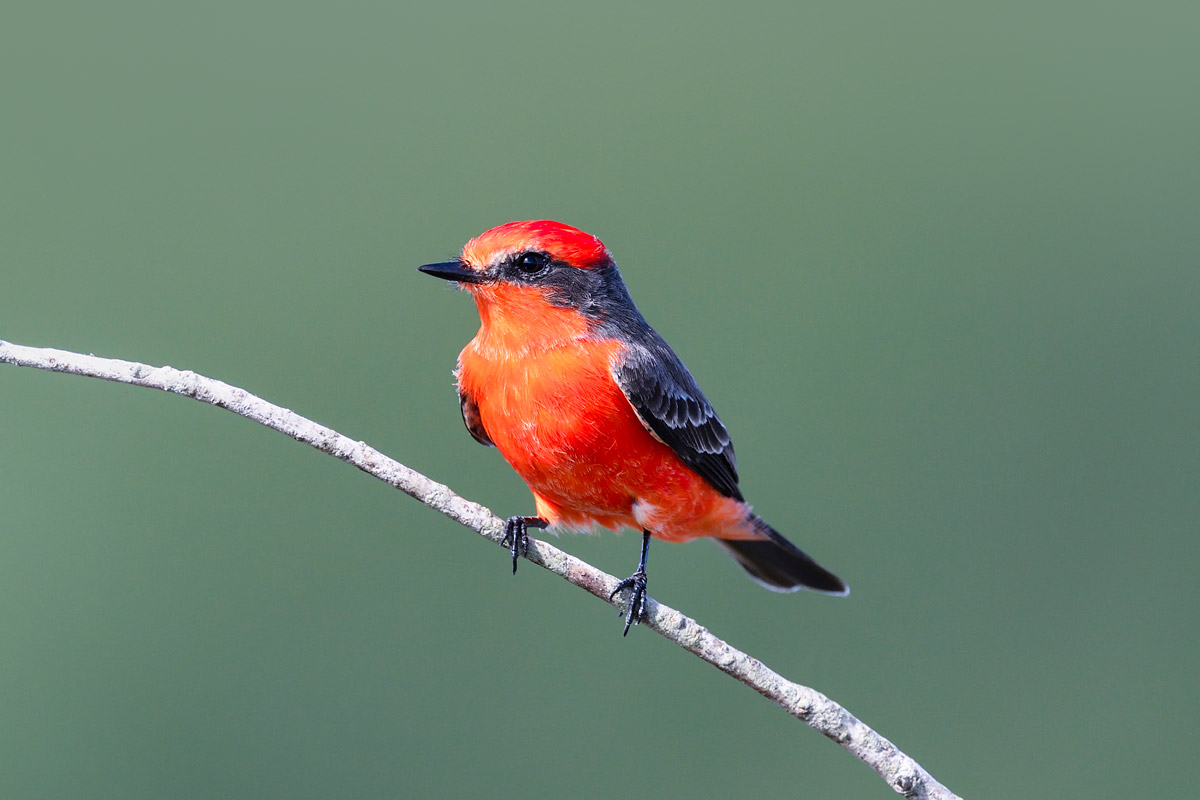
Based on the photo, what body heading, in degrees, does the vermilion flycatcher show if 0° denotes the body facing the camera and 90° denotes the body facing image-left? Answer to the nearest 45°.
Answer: approximately 45°
